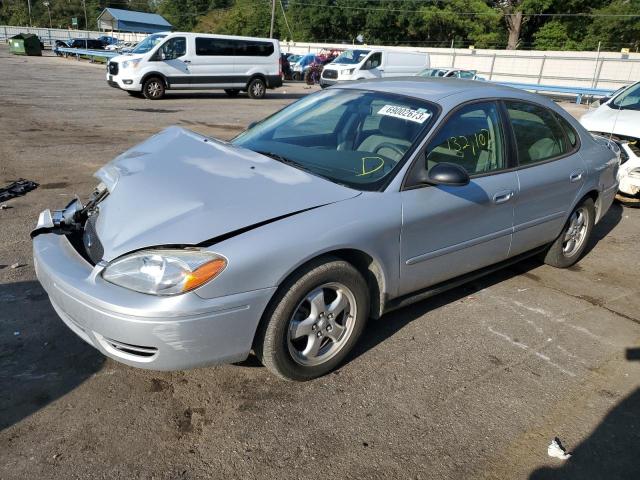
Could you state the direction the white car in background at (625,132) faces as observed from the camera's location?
facing to the left of the viewer

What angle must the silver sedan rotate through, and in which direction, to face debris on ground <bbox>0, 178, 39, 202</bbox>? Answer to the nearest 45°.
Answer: approximately 90° to its right

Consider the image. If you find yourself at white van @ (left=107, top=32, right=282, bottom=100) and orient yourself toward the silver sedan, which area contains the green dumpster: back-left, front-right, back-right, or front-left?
back-right

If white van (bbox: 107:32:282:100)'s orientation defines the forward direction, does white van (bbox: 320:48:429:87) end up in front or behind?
behind

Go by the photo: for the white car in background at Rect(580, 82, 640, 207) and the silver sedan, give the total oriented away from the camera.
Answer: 0

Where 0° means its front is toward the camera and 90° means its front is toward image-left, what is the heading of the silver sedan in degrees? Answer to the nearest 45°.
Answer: approximately 45°

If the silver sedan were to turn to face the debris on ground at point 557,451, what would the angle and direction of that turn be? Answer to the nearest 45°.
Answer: approximately 90° to its left

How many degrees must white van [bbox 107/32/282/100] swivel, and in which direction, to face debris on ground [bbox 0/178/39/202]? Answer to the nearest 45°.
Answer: approximately 45° to its left

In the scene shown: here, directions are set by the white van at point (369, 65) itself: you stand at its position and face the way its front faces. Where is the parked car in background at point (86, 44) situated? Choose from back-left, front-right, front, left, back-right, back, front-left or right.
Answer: right
